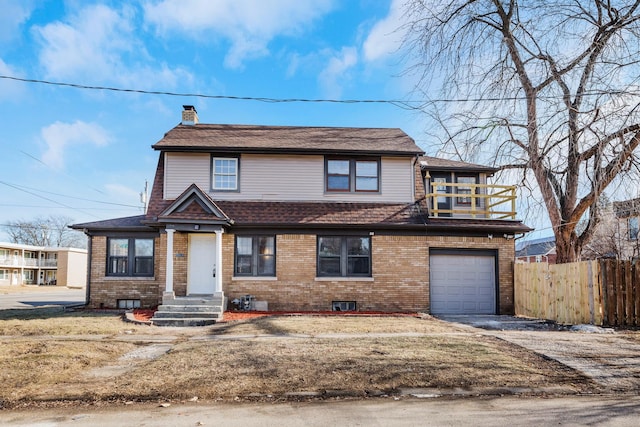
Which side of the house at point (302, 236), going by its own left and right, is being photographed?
front

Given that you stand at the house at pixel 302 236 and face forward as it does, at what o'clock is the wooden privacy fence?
The wooden privacy fence is roughly at 10 o'clock from the house.
